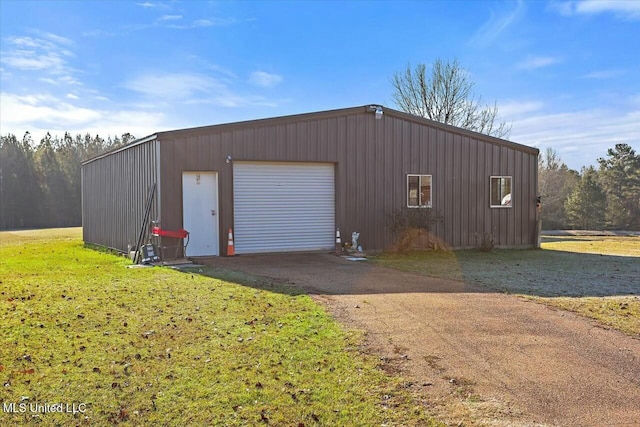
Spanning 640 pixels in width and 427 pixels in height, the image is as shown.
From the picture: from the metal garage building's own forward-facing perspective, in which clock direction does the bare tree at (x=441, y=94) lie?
The bare tree is roughly at 7 o'clock from the metal garage building.

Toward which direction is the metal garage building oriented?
toward the camera

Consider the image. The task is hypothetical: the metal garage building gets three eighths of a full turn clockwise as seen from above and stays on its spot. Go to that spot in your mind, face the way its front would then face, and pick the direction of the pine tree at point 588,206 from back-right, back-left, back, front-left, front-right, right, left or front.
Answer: right

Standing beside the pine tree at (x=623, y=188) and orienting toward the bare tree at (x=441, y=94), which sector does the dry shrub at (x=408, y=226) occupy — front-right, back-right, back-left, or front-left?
front-left

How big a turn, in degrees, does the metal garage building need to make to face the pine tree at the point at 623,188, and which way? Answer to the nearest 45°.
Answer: approximately 135° to its left
